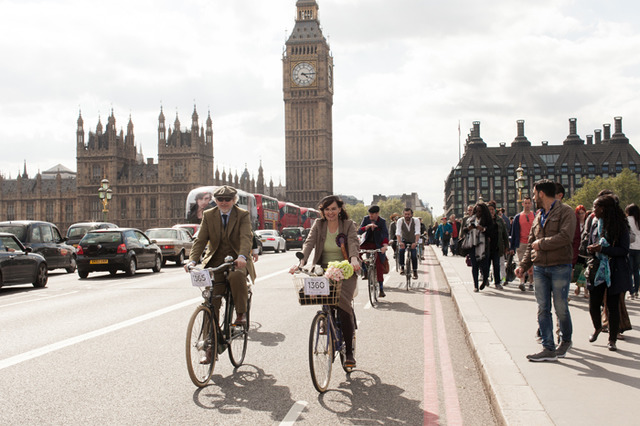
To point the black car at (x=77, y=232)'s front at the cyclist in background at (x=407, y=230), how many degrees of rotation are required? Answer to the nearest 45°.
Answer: approximately 90° to its right

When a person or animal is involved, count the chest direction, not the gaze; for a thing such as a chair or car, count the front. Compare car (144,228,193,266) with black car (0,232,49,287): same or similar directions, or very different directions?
same or similar directions

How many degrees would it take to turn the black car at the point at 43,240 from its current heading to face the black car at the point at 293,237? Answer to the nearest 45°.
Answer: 0° — it already faces it

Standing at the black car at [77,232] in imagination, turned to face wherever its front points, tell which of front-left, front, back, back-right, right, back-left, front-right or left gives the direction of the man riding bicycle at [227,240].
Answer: back-right

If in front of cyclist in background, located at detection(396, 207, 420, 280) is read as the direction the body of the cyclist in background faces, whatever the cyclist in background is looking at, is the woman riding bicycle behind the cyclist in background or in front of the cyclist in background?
in front

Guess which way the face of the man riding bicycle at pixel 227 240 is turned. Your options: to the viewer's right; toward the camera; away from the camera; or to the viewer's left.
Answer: toward the camera

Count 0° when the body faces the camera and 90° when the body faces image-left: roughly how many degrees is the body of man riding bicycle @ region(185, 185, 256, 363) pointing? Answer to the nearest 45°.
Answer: approximately 0°

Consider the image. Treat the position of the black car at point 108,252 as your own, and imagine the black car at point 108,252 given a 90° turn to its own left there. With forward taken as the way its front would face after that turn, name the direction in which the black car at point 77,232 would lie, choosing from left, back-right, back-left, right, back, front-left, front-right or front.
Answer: front-right

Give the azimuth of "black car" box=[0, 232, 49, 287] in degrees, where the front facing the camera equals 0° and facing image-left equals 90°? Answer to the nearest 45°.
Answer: approximately 225°

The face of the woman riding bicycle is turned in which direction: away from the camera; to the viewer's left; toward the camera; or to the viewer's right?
toward the camera

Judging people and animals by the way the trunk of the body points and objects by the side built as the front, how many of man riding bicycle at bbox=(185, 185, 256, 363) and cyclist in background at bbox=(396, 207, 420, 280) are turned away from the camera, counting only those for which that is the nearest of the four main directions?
0

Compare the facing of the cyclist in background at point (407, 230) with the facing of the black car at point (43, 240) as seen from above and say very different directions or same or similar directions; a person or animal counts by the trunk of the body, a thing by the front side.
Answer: very different directions

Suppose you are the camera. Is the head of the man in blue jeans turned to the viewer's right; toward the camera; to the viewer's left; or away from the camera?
to the viewer's left
